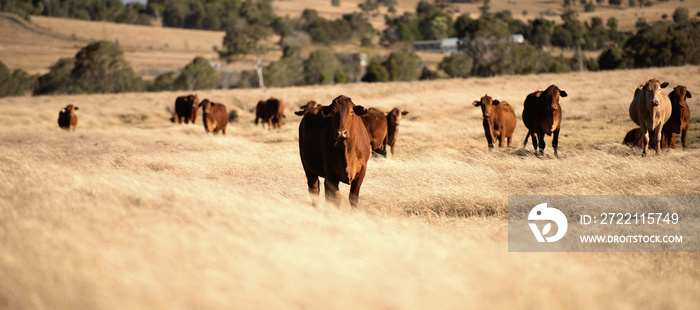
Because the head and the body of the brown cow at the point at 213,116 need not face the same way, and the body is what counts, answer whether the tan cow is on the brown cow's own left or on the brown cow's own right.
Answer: on the brown cow's own left

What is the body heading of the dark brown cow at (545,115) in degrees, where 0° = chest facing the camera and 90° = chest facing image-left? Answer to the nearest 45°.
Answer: approximately 315°

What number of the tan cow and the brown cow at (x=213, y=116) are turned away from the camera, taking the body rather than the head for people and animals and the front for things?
0

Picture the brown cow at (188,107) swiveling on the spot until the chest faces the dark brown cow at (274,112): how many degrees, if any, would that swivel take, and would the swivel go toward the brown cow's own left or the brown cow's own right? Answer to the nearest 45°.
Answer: approximately 45° to the brown cow's own left

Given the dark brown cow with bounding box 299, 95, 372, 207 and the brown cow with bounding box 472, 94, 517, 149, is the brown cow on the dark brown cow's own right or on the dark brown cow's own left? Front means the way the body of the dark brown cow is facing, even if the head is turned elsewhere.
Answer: on the dark brown cow's own left

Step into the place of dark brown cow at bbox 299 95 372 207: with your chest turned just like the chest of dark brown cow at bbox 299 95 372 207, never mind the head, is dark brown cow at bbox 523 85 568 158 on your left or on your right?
on your left

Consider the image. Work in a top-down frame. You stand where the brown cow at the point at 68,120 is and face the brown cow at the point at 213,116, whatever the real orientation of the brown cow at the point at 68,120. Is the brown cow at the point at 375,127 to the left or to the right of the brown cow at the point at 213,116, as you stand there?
right

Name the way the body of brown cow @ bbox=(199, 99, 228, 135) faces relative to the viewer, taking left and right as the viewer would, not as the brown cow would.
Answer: facing the viewer and to the left of the viewer

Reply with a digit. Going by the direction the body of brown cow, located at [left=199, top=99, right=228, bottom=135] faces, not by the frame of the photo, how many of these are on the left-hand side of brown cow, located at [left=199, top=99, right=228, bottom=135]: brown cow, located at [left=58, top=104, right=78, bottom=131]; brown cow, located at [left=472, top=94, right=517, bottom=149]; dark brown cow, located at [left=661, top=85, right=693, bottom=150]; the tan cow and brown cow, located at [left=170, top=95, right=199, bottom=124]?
3

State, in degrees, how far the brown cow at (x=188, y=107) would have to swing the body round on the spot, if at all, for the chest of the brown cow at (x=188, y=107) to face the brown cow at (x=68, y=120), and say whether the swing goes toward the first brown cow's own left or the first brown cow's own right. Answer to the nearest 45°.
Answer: approximately 135° to the first brown cow's own right

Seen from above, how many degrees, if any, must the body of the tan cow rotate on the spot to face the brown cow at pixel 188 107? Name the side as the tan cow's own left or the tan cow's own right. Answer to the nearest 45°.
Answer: approximately 90° to the tan cow's own right
